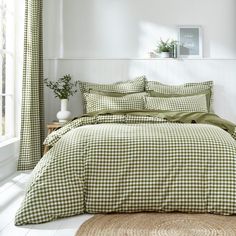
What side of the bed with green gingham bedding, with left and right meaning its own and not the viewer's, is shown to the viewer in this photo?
front

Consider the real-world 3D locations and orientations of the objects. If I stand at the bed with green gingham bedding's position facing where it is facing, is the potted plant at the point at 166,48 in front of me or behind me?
behind

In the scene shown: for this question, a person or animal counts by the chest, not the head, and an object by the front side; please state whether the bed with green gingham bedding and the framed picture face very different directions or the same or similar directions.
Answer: same or similar directions

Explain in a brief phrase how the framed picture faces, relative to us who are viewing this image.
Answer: facing the viewer

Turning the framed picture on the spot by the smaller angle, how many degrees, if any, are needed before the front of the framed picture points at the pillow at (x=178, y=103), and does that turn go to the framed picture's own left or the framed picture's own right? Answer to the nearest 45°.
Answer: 0° — it already faces it

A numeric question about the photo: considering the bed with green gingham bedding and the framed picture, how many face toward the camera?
2

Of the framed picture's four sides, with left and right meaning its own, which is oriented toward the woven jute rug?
front

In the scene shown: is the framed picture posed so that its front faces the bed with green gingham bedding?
yes
